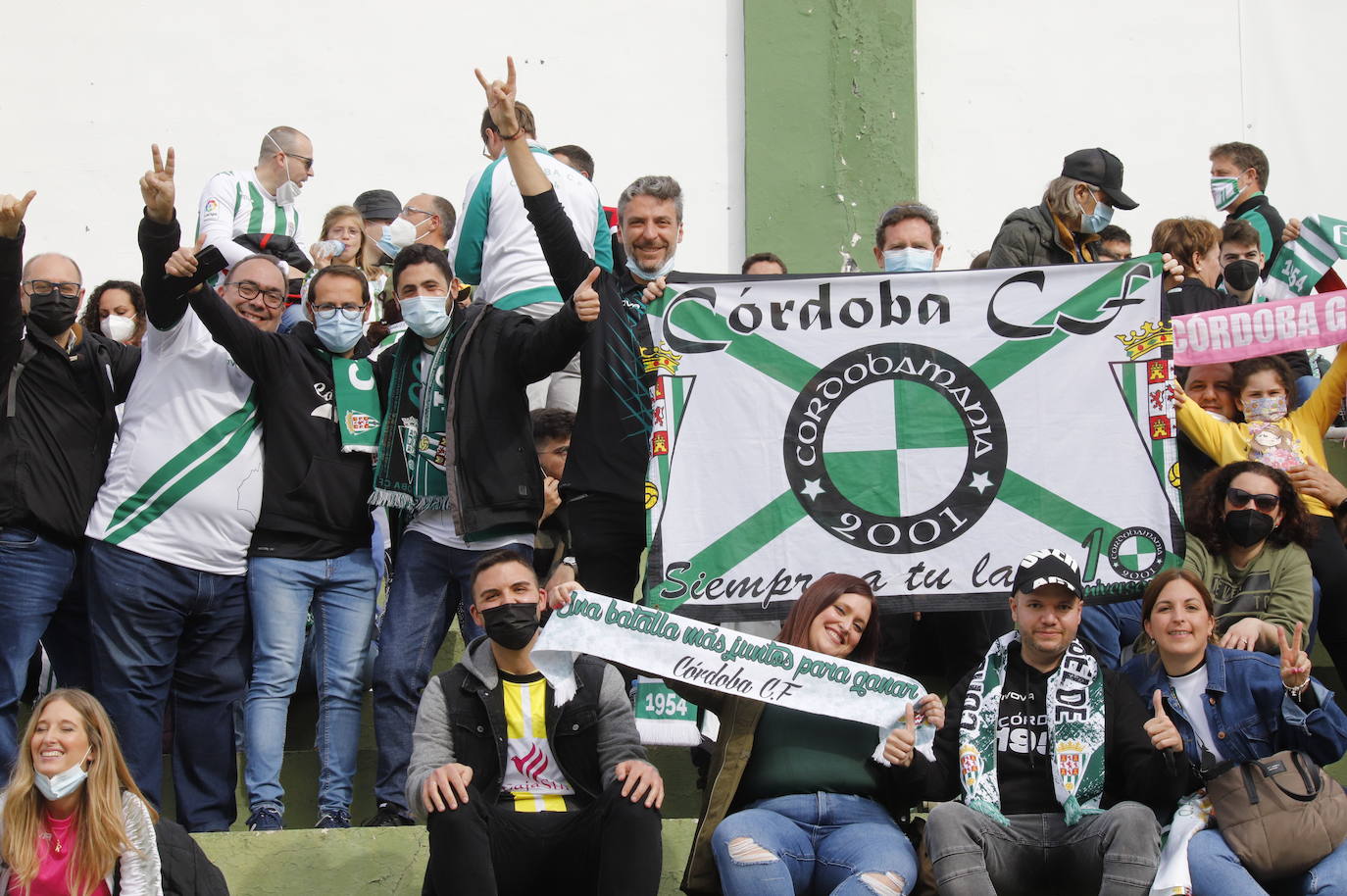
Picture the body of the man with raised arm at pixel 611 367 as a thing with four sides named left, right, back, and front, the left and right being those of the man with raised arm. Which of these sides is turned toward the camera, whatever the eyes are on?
front

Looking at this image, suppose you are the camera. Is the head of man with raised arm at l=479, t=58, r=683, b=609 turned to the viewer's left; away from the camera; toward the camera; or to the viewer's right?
toward the camera

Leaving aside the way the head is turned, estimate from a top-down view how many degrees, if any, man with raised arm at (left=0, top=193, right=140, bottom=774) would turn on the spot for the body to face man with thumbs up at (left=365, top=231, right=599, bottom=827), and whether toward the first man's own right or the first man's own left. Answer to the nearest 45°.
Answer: approximately 90° to the first man's own left

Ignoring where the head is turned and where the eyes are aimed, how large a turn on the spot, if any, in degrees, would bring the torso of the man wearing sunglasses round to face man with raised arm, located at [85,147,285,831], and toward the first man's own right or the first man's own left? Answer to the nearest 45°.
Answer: approximately 45° to the first man's own right

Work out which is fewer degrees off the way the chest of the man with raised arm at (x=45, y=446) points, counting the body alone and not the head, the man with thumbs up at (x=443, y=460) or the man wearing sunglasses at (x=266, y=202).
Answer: the man with thumbs up

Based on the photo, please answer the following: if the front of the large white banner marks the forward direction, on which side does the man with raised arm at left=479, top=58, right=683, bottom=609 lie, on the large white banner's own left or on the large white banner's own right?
on the large white banner's own right

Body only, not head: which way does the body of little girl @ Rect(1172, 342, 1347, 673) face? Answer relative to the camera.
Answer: toward the camera

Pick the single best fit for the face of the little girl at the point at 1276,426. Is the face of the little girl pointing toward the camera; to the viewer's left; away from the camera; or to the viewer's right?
toward the camera

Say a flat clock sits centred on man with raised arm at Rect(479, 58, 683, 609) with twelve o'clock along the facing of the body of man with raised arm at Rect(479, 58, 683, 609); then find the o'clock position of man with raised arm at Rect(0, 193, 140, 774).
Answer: man with raised arm at Rect(0, 193, 140, 774) is roughly at 3 o'clock from man with raised arm at Rect(479, 58, 683, 609).

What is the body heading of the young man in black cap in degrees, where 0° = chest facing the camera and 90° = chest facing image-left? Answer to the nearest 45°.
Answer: approximately 0°

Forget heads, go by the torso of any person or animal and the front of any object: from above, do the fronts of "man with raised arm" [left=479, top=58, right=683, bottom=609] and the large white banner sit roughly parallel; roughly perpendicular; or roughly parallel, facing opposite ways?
roughly parallel

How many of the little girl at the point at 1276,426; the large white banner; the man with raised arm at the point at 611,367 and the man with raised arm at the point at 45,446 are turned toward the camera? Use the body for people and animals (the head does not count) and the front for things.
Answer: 4

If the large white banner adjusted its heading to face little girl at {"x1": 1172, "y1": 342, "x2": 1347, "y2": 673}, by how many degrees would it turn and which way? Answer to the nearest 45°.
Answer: approximately 135° to its left

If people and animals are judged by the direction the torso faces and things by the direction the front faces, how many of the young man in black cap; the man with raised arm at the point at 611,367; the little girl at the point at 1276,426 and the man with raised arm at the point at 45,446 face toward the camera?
4

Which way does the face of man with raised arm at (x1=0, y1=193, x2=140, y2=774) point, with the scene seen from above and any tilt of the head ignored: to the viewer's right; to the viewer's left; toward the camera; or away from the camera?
toward the camera

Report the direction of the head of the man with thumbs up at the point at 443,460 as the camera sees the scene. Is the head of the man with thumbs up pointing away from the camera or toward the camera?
toward the camera
